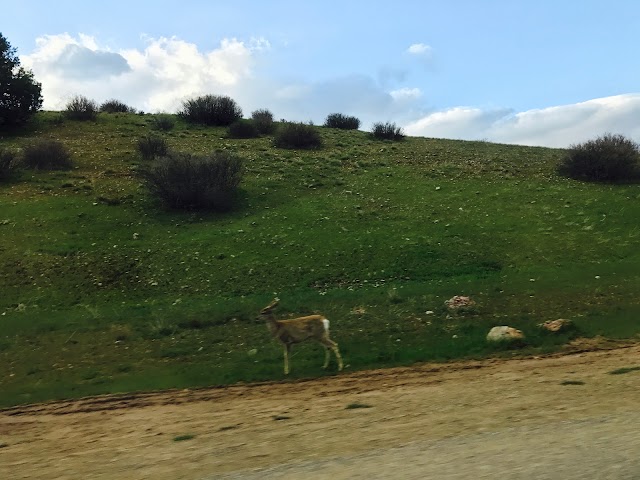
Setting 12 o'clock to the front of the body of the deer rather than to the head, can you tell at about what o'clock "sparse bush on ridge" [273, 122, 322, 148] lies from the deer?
The sparse bush on ridge is roughly at 3 o'clock from the deer.

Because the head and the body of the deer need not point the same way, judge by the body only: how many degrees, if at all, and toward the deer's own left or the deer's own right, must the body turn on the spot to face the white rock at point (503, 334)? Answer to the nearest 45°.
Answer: approximately 180°

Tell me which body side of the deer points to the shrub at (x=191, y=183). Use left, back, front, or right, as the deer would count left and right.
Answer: right

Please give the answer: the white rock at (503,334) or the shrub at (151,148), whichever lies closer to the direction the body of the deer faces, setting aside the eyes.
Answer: the shrub

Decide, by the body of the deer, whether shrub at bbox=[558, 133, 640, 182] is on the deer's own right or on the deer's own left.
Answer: on the deer's own right

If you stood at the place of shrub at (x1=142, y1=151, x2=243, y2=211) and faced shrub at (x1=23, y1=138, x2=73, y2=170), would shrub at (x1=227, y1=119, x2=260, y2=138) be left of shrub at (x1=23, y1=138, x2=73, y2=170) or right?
right

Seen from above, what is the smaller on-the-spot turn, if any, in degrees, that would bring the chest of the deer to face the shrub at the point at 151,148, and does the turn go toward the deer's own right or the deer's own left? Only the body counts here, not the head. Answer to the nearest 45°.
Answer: approximately 90° to the deer's own right

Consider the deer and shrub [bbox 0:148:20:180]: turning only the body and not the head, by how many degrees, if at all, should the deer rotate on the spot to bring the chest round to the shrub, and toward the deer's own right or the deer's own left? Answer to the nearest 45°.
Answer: approximately 45° to the deer's own right

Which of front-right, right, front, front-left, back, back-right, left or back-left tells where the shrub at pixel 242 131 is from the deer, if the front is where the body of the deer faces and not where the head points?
right

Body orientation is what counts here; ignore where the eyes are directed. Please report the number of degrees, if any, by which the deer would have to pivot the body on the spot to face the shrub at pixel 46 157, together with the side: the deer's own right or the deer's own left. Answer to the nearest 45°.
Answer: approximately 45° to the deer's own right

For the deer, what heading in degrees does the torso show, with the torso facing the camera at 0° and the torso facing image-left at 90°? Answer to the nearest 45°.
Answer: approximately 90°

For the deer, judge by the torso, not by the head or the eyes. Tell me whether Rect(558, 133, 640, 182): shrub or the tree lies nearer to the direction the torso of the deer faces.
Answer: the tree
